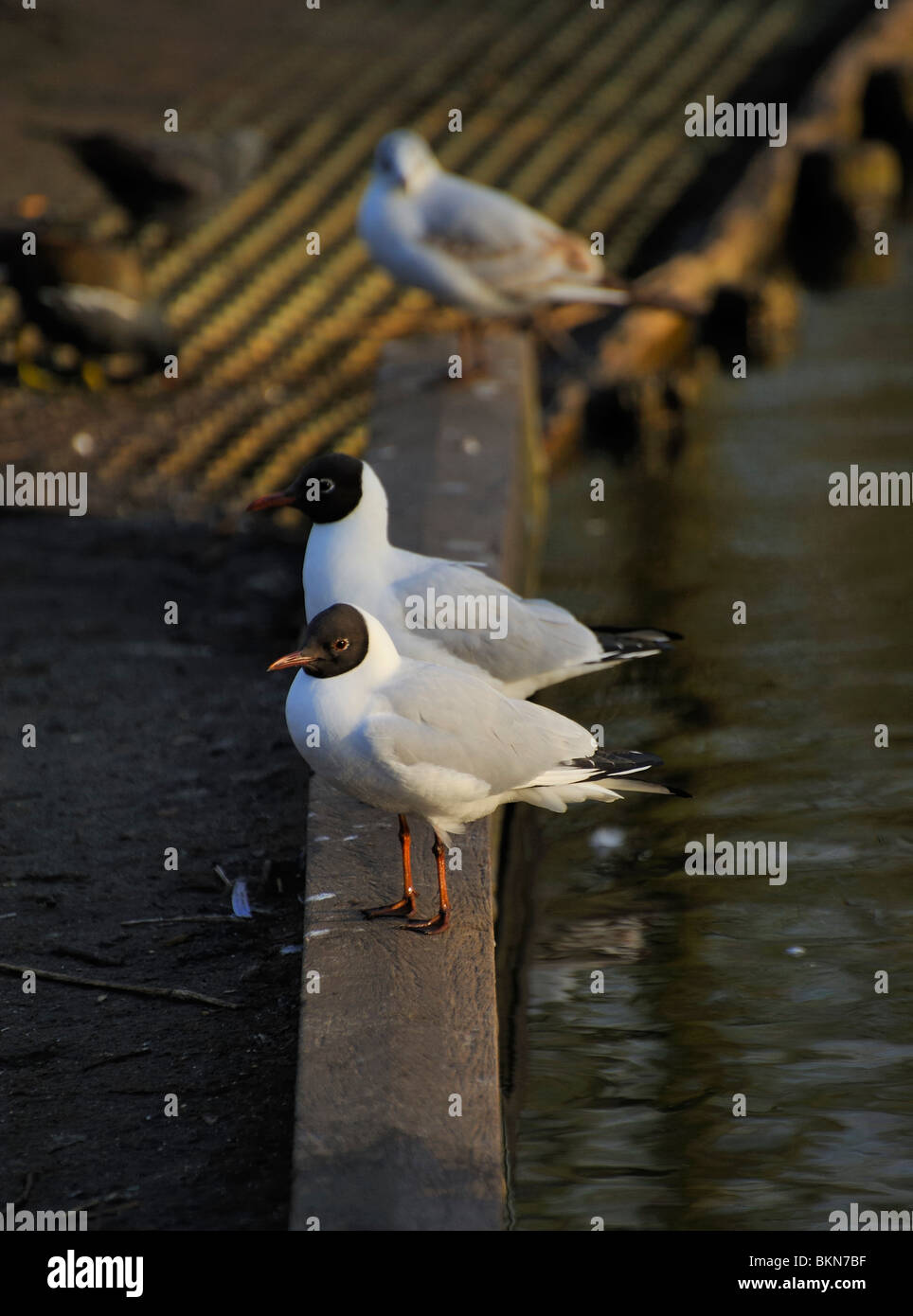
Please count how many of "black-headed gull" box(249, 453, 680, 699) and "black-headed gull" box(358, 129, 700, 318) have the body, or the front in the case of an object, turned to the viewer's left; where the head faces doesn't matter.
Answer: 2

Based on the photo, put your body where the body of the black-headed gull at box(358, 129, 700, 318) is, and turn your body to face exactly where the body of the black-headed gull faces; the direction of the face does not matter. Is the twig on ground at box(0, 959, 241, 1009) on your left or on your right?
on your left

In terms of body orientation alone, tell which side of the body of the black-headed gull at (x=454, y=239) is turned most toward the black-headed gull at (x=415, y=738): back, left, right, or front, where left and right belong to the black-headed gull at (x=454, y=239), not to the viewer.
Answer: left

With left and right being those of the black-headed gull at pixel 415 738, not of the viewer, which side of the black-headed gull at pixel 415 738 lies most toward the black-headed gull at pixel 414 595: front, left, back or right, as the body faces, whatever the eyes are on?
right

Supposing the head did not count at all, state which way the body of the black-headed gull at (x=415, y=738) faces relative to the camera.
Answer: to the viewer's left

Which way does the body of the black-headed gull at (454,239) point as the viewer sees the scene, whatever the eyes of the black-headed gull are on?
to the viewer's left

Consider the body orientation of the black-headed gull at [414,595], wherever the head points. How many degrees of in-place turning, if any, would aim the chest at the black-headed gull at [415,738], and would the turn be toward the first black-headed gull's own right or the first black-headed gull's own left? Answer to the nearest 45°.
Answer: approximately 90° to the first black-headed gull's own left

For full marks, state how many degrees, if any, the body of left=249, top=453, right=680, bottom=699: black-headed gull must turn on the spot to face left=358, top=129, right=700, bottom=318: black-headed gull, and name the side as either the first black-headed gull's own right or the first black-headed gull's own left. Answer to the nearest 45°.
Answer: approximately 90° to the first black-headed gull's own right

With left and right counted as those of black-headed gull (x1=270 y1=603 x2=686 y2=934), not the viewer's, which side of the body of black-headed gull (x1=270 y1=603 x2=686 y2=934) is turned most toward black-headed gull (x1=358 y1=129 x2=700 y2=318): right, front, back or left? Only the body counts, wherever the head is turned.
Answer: right

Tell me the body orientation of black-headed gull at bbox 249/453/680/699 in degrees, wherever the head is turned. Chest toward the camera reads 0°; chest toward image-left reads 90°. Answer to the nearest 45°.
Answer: approximately 90°
